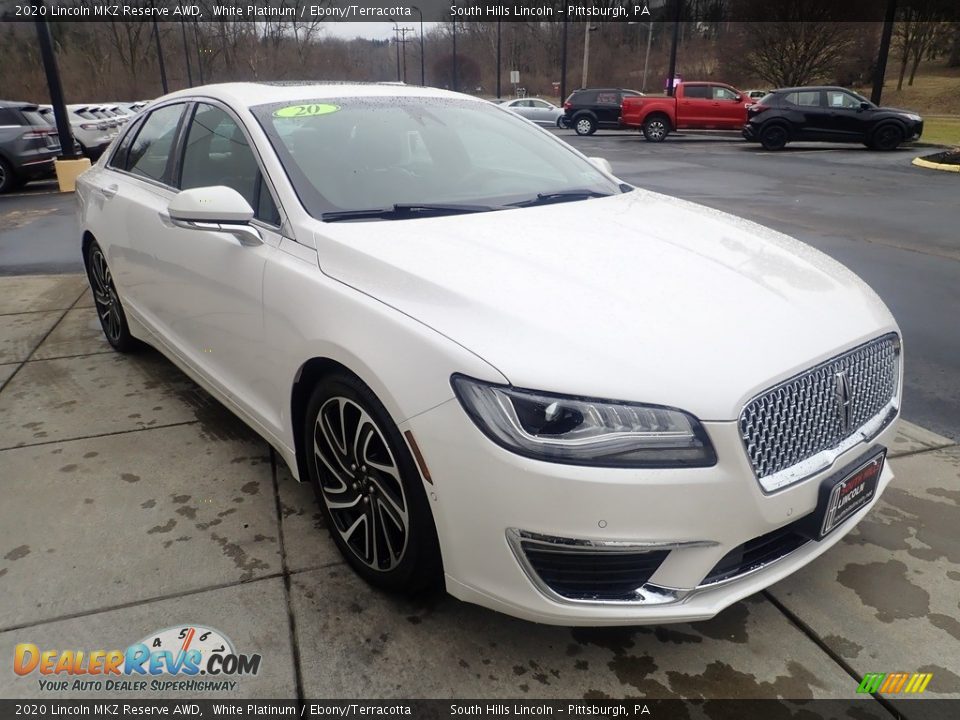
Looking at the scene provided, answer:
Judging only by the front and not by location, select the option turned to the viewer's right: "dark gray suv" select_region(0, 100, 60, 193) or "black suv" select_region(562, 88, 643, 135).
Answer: the black suv

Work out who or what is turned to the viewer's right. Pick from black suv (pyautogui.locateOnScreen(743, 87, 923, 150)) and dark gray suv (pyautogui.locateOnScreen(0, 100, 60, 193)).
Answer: the black suv

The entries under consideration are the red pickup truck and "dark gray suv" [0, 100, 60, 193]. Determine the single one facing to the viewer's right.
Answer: the red pickup truck

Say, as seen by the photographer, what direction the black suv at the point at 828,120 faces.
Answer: facing to the right of the viewer

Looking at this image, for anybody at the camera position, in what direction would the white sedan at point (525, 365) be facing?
facing the viewer and to the right of the viewer

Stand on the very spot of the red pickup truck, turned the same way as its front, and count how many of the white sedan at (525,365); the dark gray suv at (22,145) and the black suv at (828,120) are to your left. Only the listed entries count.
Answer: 0

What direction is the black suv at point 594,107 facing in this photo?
to the viewer's right

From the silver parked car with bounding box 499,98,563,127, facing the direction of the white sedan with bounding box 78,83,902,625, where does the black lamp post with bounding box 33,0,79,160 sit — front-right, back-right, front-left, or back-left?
front-right

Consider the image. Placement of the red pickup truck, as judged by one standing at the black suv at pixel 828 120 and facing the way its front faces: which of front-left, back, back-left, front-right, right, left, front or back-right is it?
back-left

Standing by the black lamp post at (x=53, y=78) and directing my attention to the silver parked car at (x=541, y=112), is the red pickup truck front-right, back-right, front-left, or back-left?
front-right

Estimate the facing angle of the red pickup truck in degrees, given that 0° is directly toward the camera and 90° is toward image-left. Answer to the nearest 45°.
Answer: approximately 270°
